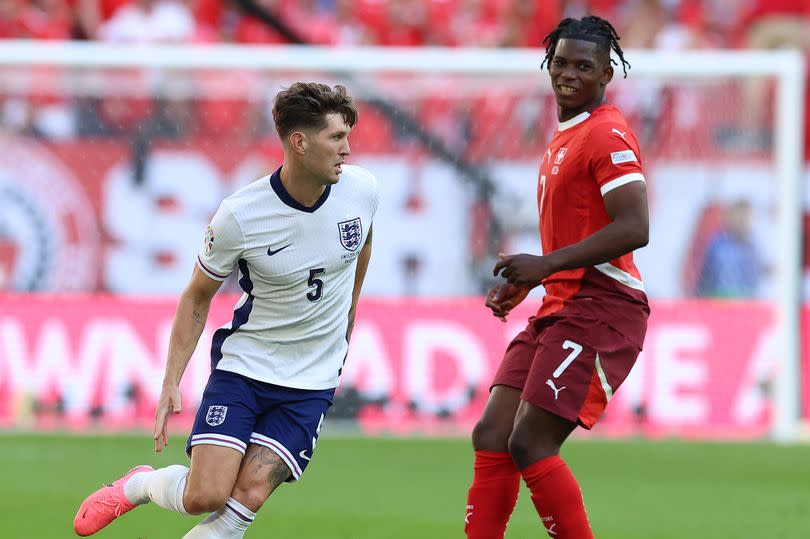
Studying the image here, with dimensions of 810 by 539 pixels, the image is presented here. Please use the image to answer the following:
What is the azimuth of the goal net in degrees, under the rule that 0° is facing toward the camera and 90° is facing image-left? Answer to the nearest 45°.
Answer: approximately 0°

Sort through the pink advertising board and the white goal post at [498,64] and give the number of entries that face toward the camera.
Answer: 2

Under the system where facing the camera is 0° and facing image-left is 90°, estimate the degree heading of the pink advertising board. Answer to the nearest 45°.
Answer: approximately 0°
